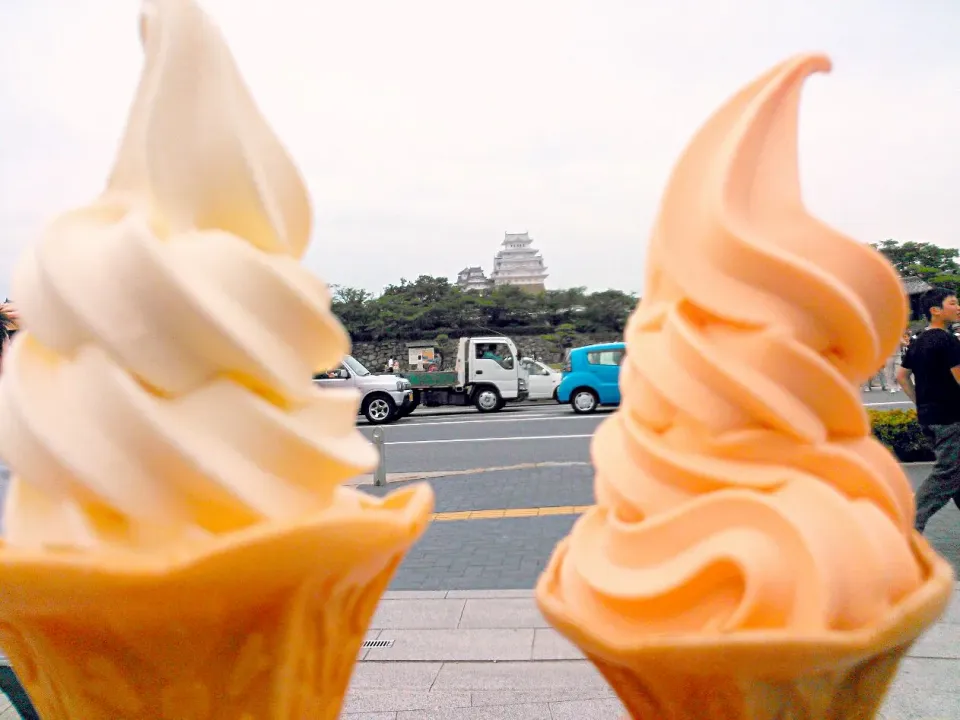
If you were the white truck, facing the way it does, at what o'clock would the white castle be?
The white castle is roughly at 9 o'clock from the white truck.

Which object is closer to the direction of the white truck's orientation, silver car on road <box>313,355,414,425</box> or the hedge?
the hedge

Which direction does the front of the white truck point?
to the viewer's right

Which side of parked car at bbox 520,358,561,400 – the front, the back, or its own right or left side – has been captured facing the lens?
right

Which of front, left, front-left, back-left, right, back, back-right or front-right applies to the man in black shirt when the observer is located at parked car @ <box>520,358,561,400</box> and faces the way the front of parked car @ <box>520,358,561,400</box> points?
right

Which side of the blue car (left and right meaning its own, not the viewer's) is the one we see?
right
